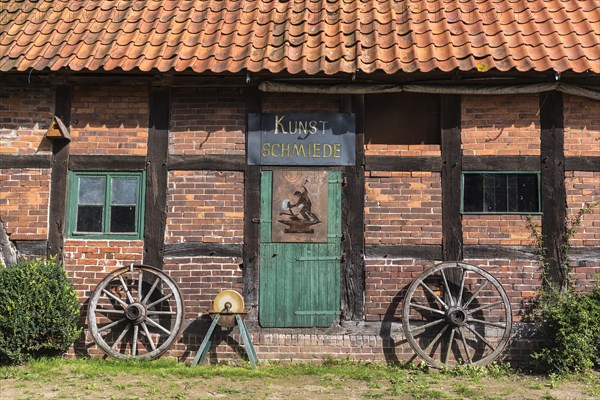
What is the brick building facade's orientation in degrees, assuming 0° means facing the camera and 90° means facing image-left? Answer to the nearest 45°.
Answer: approximately 0°

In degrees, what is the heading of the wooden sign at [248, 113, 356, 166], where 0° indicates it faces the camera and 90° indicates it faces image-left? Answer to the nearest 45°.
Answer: approximately 0°

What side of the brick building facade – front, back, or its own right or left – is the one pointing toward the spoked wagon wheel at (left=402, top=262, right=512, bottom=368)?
left

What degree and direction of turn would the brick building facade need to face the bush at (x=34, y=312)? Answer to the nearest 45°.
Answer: approximately 90° to its right

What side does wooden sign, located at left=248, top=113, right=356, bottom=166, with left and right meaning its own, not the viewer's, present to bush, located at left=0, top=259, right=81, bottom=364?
right
